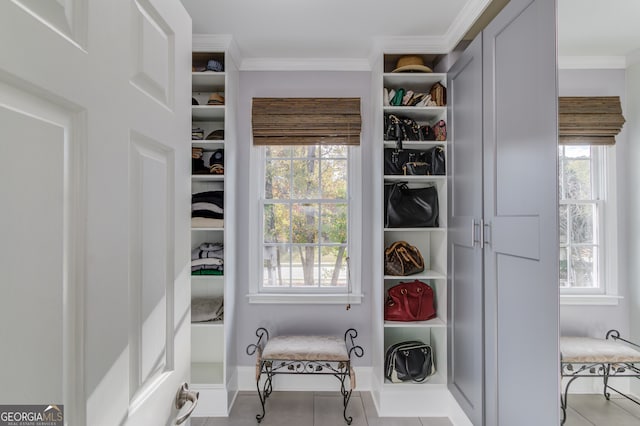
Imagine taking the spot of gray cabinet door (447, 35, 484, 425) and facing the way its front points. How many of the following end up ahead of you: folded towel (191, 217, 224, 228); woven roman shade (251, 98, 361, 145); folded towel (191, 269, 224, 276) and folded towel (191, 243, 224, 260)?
4

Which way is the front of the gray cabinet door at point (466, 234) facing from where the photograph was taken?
facing to the left of the viewer

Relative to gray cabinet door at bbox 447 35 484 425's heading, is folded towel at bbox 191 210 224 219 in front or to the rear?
in front

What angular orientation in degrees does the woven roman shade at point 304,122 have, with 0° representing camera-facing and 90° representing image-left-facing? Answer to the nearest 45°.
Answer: approximately 0°

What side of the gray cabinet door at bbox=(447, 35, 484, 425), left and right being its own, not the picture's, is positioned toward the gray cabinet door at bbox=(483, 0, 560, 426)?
left

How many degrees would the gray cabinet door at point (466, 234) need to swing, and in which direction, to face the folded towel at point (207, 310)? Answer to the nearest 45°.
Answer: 0° — it already faces it

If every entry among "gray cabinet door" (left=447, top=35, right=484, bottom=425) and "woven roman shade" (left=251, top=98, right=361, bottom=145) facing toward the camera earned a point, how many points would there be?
1

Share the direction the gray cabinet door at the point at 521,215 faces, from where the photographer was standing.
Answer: facing the viewer and to the left of the viewer
